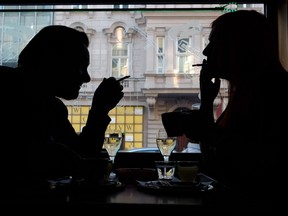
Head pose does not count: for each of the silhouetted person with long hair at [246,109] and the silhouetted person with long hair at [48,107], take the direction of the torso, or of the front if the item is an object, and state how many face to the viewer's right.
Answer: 1

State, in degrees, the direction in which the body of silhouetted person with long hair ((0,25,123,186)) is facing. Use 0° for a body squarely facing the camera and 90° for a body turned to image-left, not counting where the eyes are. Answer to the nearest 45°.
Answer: approximately 270°

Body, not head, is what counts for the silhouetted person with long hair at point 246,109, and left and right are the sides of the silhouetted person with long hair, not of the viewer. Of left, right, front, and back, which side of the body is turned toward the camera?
left

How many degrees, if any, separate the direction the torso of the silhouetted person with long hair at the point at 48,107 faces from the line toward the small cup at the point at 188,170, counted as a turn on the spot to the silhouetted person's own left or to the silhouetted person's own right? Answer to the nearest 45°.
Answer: approximately 45° to the silhouetted person's own right

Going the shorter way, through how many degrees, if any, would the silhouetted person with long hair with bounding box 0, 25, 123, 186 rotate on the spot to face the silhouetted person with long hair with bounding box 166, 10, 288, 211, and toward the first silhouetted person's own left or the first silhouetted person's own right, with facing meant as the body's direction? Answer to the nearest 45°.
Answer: approximately 45° to the first silhouetted person's own right

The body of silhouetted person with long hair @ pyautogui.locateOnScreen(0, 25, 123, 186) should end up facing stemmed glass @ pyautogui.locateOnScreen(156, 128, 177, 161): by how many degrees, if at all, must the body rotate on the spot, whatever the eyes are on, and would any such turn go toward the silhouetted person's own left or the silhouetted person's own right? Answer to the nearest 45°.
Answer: approximately 45° to the silhouetted person's own right

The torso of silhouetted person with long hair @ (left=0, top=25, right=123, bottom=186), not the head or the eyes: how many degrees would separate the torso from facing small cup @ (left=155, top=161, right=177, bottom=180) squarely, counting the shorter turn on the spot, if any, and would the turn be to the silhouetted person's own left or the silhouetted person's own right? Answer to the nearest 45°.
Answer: approximately 45° to the silhouetted person's own right

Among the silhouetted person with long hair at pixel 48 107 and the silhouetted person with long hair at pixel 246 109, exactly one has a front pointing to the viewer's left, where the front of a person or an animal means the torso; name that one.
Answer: the silhouetted person with long hair at pixel 246 109

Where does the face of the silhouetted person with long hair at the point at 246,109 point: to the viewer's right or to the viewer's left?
to the viewer's left

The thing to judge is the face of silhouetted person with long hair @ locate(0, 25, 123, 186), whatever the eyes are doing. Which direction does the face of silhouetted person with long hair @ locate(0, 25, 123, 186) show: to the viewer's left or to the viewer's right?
to the viewer's right
